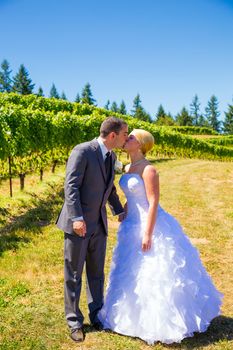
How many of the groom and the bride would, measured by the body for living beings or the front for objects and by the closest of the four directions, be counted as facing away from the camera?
0

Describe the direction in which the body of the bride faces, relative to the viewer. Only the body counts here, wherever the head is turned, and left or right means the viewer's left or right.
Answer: facing the viewer and to the left of the viewer

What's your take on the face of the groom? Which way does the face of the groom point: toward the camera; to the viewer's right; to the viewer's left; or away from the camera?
to the viewer's right

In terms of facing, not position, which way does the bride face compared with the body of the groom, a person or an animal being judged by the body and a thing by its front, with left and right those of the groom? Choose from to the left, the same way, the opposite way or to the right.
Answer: to the right

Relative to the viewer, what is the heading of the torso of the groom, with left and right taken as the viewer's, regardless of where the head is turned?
facing the viewer and to the right of the viewer
